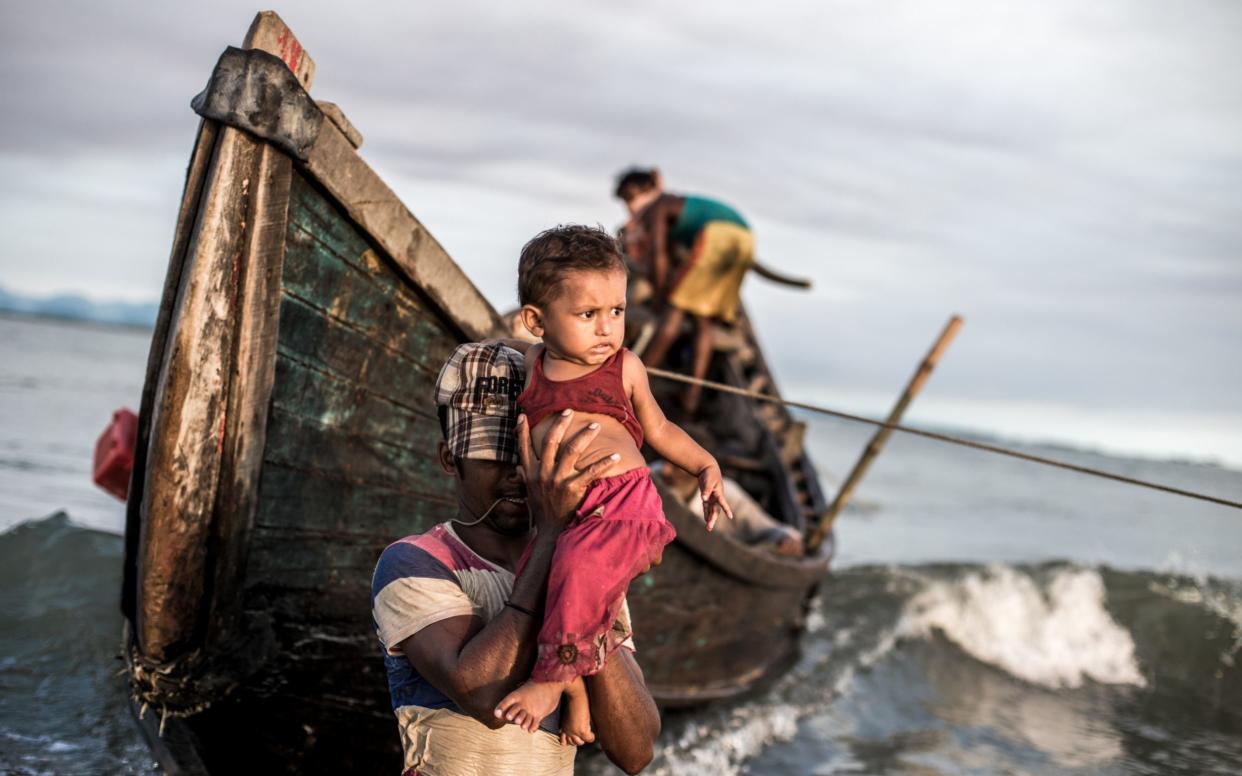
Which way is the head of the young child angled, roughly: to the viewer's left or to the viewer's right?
to the viewer's right

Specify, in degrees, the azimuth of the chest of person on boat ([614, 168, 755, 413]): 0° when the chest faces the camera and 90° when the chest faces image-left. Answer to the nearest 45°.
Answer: approximately 90°

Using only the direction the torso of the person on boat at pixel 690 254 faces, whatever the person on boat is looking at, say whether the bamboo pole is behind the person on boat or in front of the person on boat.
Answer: behind

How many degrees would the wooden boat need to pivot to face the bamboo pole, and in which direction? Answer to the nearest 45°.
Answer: approximately 180°

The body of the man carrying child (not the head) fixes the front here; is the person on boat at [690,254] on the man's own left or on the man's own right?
on the man's own left

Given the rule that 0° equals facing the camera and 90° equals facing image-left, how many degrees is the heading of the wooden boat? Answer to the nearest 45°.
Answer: approximately 45°

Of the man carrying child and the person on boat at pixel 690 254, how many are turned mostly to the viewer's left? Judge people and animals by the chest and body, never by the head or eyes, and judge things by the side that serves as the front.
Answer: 1

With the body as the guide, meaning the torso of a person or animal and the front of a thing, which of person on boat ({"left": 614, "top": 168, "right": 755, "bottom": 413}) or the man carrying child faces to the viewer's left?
the person on boat

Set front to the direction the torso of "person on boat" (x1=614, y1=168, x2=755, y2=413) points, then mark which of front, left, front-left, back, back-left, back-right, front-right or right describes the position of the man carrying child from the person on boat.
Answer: left
